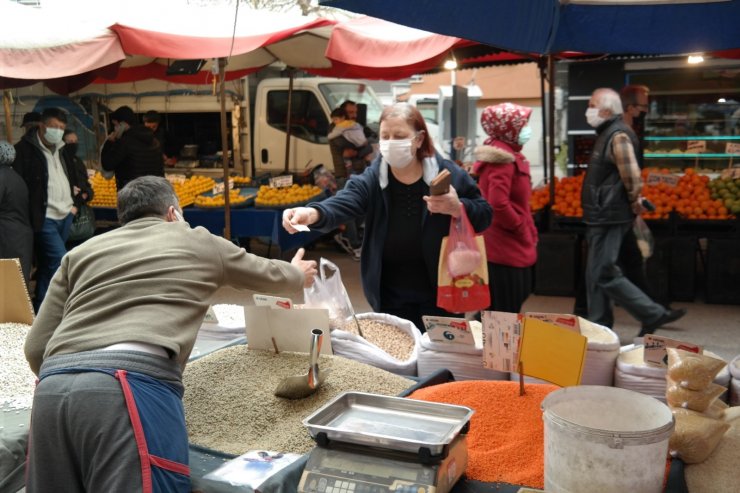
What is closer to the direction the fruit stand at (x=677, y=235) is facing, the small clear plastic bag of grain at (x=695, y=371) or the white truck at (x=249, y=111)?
the small clear plastic bag of grain

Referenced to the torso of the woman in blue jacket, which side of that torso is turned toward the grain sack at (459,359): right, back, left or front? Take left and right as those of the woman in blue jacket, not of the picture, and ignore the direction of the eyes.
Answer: front

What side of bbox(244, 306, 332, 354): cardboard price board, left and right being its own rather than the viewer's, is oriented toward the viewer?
back

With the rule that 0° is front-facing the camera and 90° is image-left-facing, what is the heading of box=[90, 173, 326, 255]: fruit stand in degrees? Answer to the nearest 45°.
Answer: approximately 0°

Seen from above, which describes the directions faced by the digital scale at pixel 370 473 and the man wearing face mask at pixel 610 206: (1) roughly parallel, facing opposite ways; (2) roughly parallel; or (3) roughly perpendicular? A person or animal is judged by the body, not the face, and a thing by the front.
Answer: roughly perpendicular

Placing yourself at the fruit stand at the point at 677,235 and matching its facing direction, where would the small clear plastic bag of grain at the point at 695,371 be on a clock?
The small clear plastic bag of grain is roughly at 12 o'clock from the fruit stand.

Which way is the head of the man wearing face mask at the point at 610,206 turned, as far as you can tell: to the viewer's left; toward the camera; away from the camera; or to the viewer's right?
to the viewer's left

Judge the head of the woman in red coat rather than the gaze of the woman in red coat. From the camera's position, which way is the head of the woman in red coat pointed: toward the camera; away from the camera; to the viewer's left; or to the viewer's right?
to the viewer's right

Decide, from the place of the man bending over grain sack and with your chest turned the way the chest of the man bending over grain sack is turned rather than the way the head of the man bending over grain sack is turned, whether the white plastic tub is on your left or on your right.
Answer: on your right

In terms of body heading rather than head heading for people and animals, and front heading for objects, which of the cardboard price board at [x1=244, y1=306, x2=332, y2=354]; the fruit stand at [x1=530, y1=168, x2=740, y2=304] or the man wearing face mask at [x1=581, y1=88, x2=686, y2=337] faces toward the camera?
the fruit stand

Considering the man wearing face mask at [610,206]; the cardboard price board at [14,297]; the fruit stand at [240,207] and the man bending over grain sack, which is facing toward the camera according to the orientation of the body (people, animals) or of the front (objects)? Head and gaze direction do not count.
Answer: the fruit stand
